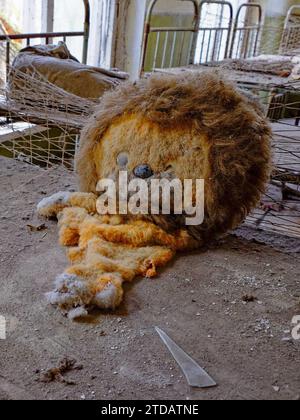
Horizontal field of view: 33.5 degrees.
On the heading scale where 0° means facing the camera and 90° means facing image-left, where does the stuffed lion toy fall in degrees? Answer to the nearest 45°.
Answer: approximately 45°

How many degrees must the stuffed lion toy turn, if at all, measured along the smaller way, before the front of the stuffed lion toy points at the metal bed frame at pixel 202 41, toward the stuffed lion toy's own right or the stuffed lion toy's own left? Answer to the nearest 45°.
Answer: approximately 135° to the stuffed lion toy's own right

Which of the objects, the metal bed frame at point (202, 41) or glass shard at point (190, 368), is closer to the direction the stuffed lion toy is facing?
the glass shard

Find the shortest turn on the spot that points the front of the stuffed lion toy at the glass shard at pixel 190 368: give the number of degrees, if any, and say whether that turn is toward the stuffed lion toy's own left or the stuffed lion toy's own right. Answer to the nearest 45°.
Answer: approximately 45° to the stuffed lion toy's own left
